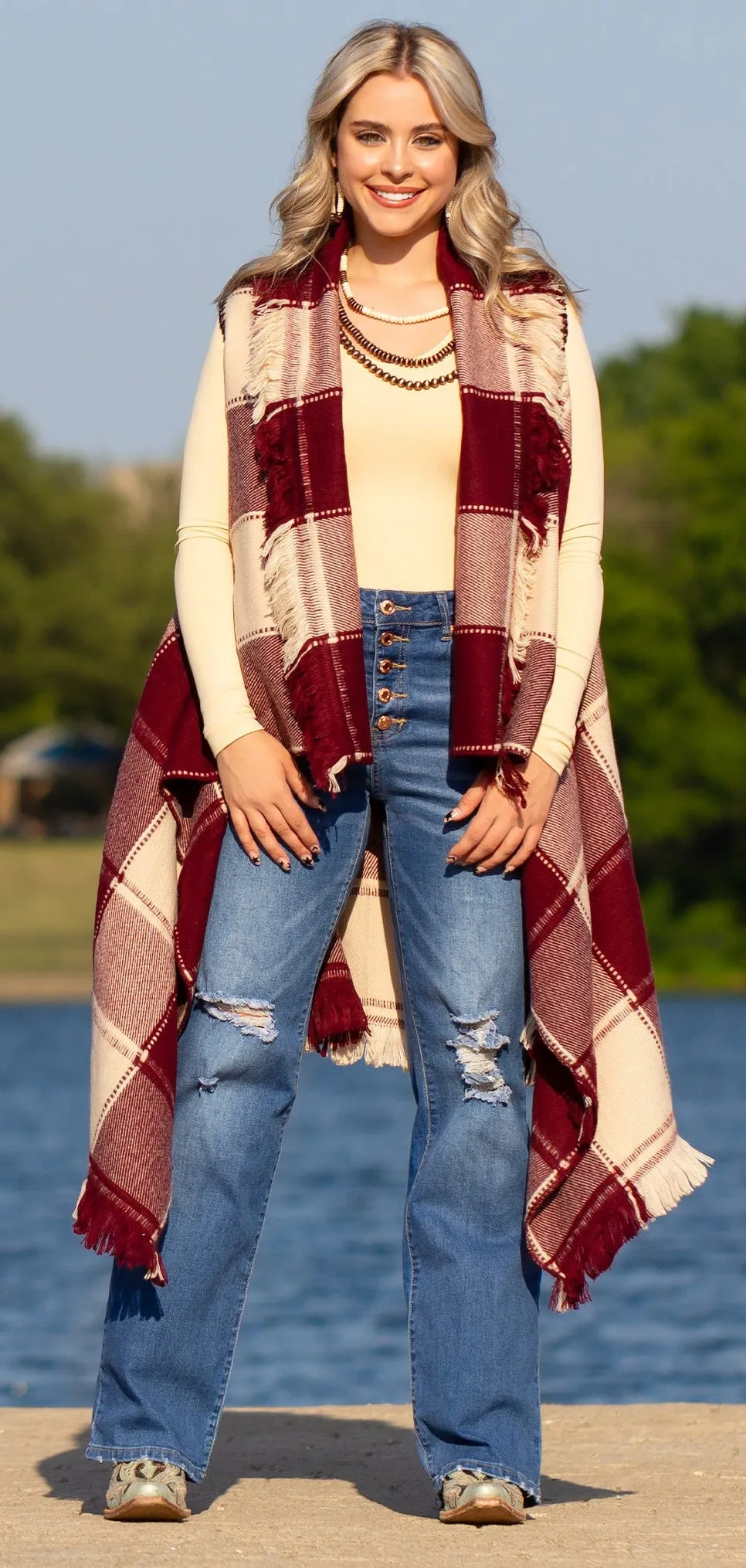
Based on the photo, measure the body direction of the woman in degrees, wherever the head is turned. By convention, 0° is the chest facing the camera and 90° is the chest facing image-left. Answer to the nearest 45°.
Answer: approximately 0°
